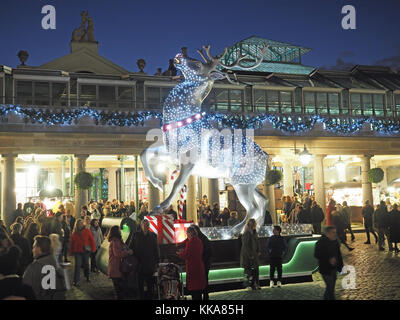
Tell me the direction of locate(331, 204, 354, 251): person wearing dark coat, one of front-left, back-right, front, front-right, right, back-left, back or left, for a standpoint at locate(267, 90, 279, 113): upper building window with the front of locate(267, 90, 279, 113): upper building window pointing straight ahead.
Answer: front

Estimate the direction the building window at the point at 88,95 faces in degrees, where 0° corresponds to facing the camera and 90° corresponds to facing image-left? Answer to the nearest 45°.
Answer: approximately 0°

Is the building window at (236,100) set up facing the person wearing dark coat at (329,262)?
yes

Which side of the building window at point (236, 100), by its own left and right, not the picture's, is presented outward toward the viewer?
front

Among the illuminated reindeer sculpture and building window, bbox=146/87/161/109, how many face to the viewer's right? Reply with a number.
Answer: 0

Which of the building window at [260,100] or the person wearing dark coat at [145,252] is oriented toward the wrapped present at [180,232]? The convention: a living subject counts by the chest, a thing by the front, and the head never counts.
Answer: the building window

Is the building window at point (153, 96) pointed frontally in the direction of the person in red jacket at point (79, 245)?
yes

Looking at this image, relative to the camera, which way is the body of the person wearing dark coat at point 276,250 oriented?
toward the camera

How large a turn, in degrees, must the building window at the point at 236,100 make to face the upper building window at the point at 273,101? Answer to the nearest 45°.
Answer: approximately 135° to its left

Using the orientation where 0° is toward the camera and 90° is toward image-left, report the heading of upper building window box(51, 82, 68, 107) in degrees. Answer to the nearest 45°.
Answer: approximately 0°

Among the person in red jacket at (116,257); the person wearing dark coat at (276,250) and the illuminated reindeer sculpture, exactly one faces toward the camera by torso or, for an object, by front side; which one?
the person wearing dark coat

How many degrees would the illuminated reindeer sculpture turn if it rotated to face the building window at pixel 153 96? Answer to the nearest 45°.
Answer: approximately 90° to its right

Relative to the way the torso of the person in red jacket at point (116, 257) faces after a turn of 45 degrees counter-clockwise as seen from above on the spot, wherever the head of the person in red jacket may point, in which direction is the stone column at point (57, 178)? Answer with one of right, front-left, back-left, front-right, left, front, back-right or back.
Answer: front-left
